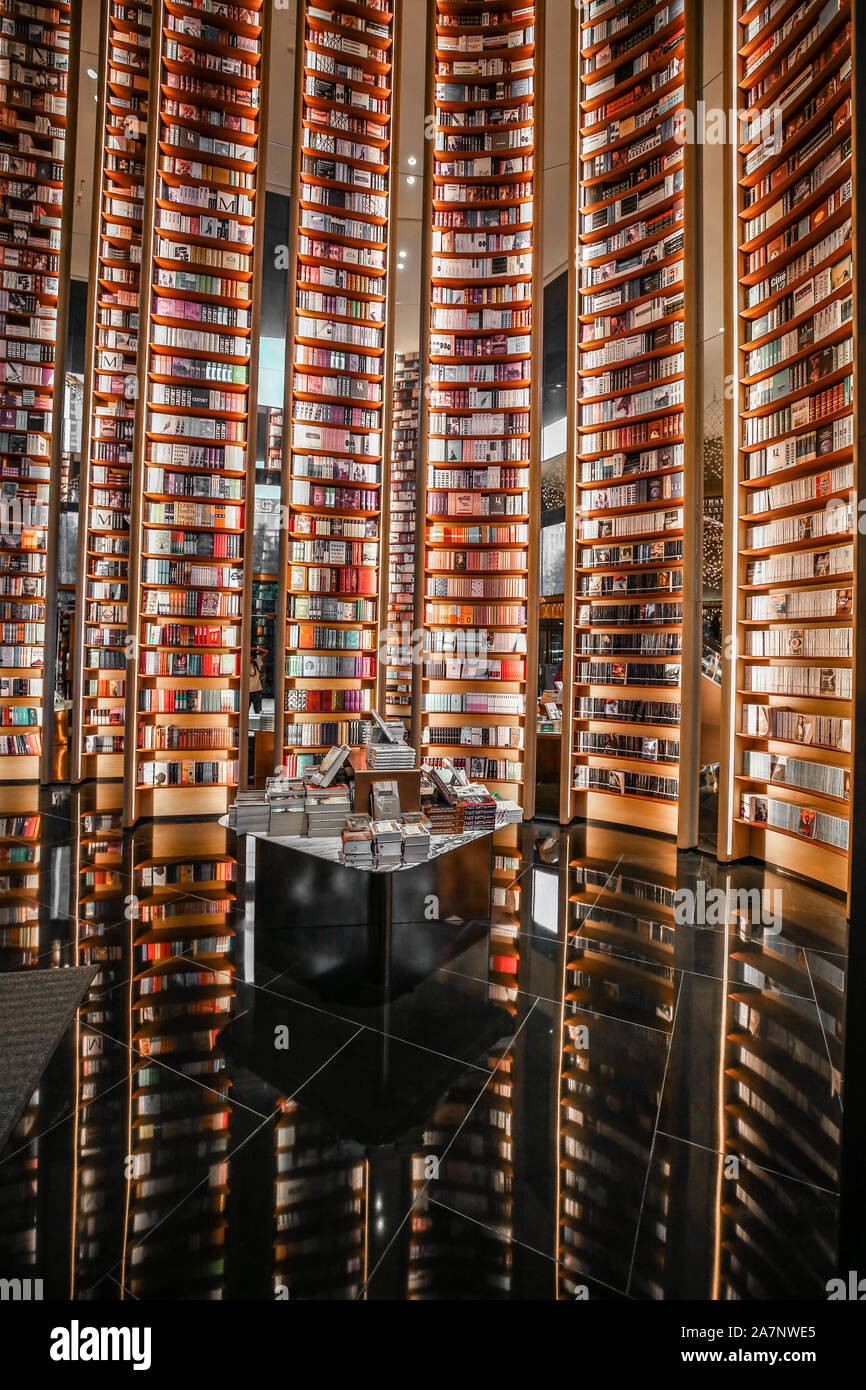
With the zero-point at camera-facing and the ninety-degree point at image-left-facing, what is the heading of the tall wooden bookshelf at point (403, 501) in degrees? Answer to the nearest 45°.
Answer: approximately 0°

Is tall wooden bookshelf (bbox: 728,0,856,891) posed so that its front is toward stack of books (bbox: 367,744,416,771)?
yes

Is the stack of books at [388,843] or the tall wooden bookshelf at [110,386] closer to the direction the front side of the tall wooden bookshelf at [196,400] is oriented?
the stack of books

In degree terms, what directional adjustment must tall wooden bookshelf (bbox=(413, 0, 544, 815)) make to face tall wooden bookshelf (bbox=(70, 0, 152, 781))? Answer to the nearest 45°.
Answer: approximately 90° to its right

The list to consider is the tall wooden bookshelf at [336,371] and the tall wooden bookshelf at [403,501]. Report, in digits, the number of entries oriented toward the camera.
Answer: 2

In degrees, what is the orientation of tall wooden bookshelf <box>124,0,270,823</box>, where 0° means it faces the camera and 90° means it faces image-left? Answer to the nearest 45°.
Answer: approximately 0°

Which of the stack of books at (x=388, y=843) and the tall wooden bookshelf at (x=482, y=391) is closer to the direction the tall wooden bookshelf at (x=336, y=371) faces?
the stack of books

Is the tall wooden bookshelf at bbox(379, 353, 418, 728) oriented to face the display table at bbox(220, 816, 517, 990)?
yes
